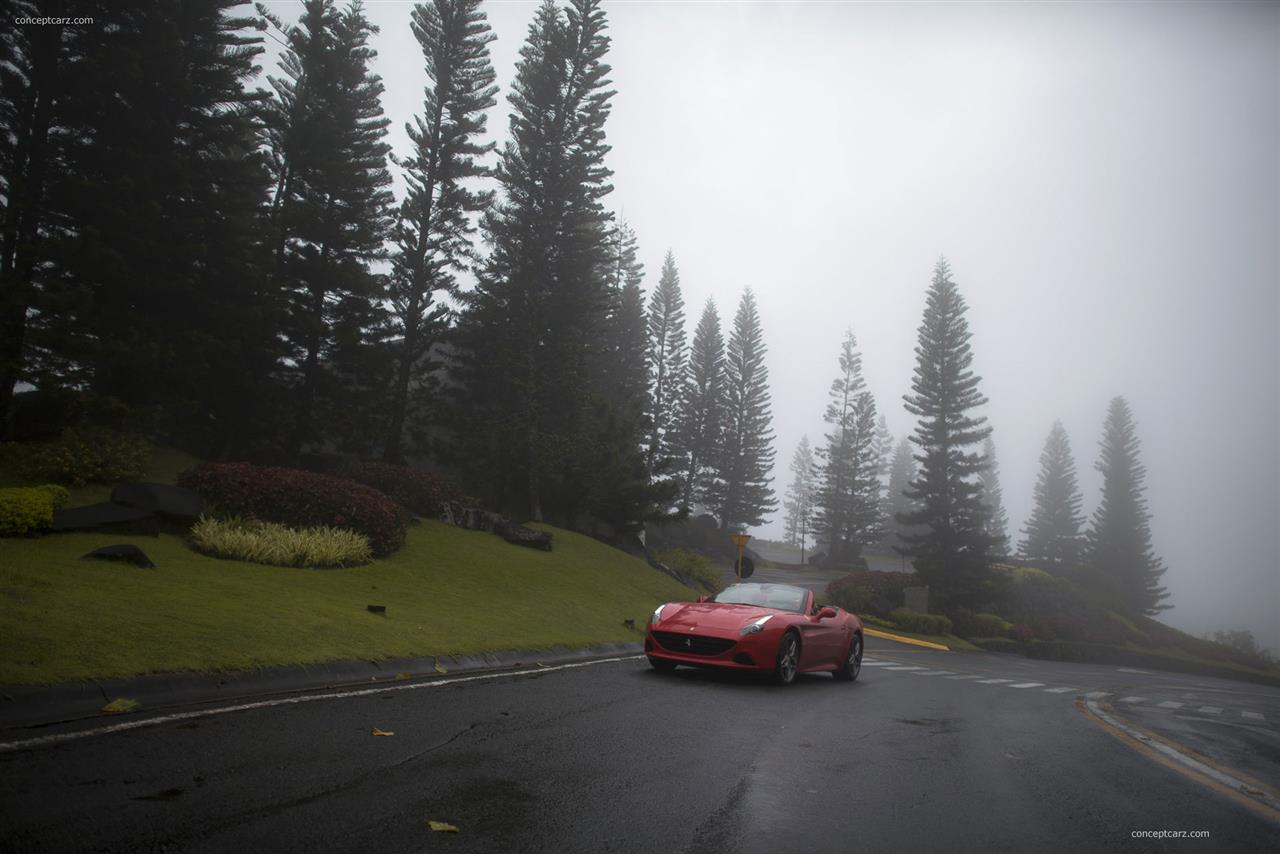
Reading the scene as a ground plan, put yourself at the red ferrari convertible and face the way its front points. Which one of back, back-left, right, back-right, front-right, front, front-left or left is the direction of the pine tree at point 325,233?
right

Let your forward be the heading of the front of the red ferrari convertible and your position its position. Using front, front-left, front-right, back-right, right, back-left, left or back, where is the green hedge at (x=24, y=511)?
front-right

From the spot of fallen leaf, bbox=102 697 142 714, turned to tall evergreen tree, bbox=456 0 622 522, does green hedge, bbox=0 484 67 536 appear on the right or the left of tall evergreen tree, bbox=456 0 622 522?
left

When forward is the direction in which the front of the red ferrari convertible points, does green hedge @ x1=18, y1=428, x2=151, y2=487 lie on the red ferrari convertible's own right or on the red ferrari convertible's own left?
on the red ferrari convertible's own right

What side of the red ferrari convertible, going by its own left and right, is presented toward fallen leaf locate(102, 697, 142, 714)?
front

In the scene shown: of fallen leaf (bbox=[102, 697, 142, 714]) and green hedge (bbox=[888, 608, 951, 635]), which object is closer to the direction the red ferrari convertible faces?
the fallen leaf

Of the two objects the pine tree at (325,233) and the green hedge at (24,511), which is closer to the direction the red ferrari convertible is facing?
the green hedge

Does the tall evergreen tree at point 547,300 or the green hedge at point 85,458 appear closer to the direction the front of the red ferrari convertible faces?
the green hedge

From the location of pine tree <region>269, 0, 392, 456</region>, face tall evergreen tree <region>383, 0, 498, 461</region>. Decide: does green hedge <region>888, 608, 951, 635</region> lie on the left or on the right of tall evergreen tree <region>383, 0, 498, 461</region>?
right

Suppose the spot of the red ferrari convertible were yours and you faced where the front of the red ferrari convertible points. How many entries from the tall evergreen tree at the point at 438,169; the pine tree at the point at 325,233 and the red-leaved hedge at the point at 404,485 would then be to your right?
3

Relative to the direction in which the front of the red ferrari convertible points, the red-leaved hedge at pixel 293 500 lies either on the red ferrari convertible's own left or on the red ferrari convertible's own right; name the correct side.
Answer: on the red ferrari convertible's own right

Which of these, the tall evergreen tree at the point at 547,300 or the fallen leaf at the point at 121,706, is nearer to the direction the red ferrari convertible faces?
the fallen leaf

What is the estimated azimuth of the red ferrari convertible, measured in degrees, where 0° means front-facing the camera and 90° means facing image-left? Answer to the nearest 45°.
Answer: approximately 45°

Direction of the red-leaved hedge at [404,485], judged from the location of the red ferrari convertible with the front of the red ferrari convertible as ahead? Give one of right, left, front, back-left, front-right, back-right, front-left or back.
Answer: right

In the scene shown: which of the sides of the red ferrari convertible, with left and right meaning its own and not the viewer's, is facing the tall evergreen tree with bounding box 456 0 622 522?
right
